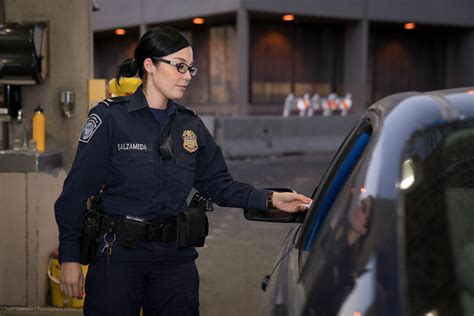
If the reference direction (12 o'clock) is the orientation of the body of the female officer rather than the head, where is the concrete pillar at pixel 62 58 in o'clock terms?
The concrete pillar is roughly at 7 o'clock from the female officer.

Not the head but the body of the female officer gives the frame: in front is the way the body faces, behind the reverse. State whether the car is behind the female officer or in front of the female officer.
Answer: in front

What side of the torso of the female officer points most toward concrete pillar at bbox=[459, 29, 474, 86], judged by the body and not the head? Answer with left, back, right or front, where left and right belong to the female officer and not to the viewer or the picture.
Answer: left

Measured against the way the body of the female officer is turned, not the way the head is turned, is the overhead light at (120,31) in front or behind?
behind

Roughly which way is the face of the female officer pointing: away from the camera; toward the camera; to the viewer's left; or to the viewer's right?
to the viewer's right

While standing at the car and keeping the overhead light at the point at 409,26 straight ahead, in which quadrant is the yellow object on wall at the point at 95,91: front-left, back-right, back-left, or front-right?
front-left

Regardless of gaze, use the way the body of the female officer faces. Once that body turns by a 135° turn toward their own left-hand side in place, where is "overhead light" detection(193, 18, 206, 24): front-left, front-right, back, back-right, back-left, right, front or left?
front

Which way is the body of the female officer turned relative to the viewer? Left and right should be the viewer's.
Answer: facing the viewer and to the right of the viewer

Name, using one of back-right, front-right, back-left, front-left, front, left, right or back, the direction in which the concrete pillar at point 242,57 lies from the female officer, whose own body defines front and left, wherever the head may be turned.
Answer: back-left

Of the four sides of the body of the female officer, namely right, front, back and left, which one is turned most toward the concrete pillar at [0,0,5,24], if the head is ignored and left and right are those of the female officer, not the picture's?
back
